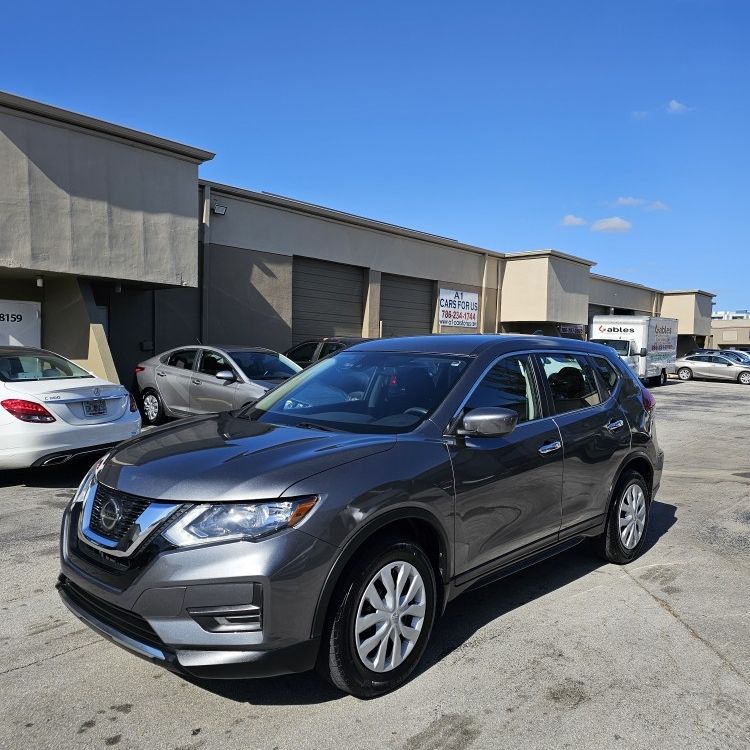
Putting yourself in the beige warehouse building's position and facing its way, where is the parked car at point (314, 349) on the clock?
The parked car is roughly at 11 o'clock from the beige warehouse building.

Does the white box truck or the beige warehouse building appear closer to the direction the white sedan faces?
the beige warehouse building

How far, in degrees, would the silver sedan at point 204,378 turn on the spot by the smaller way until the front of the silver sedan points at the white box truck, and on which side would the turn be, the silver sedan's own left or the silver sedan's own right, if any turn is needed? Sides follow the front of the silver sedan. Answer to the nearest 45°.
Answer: approximately 90° to the silver sedan's own left

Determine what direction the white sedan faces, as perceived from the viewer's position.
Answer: facing away from the viewer and to the left of the viewer

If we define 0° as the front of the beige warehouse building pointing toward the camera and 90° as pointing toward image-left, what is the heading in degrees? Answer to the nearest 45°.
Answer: approximately 315°

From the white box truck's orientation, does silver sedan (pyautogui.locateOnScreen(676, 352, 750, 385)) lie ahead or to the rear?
to the rear

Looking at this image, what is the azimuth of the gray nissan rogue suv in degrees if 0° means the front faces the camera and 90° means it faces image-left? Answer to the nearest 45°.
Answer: approximately 45°

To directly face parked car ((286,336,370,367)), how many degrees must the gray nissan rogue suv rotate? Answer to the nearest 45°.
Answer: approximately 135° to its right

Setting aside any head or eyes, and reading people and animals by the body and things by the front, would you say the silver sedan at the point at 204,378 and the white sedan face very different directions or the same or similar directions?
very different directions

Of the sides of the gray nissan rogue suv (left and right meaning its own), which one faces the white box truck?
back
